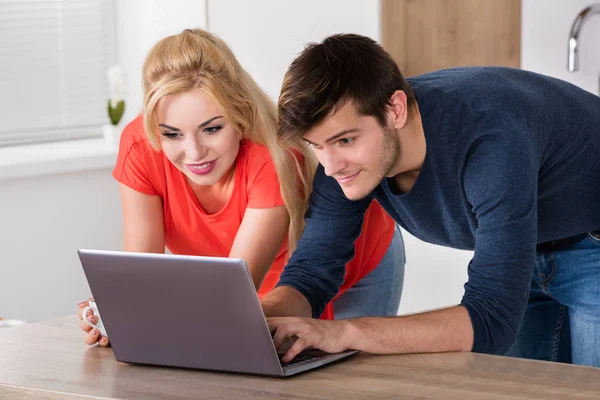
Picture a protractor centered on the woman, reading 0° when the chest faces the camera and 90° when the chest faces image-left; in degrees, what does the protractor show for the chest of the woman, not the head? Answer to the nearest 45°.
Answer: approximately 45°

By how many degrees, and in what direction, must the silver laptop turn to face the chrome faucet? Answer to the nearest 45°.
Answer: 0° — it already faces it

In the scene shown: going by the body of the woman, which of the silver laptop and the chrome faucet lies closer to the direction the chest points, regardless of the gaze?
the silver laptop

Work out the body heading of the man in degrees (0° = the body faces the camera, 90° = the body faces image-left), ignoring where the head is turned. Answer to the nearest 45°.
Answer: approximately 45°

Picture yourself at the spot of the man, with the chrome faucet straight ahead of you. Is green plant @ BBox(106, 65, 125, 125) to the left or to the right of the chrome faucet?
left

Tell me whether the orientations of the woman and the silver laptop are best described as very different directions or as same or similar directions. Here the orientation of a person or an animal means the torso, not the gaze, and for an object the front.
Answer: very different directions

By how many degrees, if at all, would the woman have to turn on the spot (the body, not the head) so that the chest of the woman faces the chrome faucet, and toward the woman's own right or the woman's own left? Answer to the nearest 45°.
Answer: approximately 180°

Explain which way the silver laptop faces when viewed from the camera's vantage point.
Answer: facing away from the viewer and to the right of the viewer

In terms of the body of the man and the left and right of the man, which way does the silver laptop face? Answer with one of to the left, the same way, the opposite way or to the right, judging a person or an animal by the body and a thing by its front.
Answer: the opposite way
